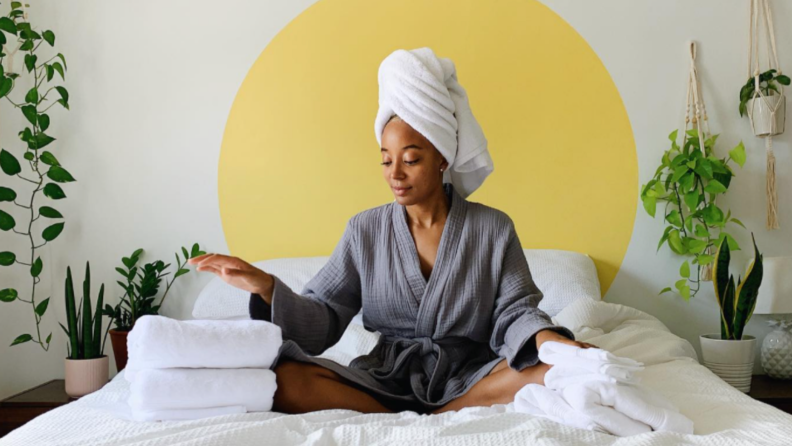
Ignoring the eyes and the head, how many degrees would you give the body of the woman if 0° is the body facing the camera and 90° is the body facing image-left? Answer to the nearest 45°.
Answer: approximately 0°

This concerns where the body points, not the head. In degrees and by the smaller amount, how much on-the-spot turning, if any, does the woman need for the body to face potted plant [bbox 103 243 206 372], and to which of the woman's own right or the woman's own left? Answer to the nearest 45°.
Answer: approximately 135° to the woman's own right

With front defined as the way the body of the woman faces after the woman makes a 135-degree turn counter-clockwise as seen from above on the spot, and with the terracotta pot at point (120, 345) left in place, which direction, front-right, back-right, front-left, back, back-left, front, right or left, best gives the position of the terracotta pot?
left

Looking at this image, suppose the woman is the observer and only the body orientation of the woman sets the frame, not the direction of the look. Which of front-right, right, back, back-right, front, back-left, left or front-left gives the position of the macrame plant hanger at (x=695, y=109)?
back-left

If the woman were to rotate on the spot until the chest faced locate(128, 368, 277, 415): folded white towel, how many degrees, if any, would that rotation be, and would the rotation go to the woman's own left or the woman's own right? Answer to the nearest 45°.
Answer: approximately 45° to the woman's own right

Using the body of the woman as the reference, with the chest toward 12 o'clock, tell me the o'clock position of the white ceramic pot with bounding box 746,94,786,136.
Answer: The white ceramic pot is roughly at 8 o'clock from the woman.

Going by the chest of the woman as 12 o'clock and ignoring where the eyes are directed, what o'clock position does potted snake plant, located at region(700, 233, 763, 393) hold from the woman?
The potted snake plant is roughly at 8 o'clock from the woman.

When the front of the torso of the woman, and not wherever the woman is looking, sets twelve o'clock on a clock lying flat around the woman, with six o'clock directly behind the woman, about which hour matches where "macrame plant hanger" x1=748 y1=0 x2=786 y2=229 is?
The macrame plant hanger is roughly at 8 o'clock from the woman.

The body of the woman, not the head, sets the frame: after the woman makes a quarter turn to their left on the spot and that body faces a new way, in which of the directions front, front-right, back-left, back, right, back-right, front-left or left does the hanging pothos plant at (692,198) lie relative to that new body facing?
front-left

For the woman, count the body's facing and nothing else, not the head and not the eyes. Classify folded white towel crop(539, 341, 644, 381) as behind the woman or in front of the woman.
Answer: in front

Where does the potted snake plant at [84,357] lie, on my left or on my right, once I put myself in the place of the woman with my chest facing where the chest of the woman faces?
on my right
